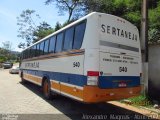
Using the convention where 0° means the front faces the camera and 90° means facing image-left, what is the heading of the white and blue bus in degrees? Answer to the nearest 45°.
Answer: approximately 135°
